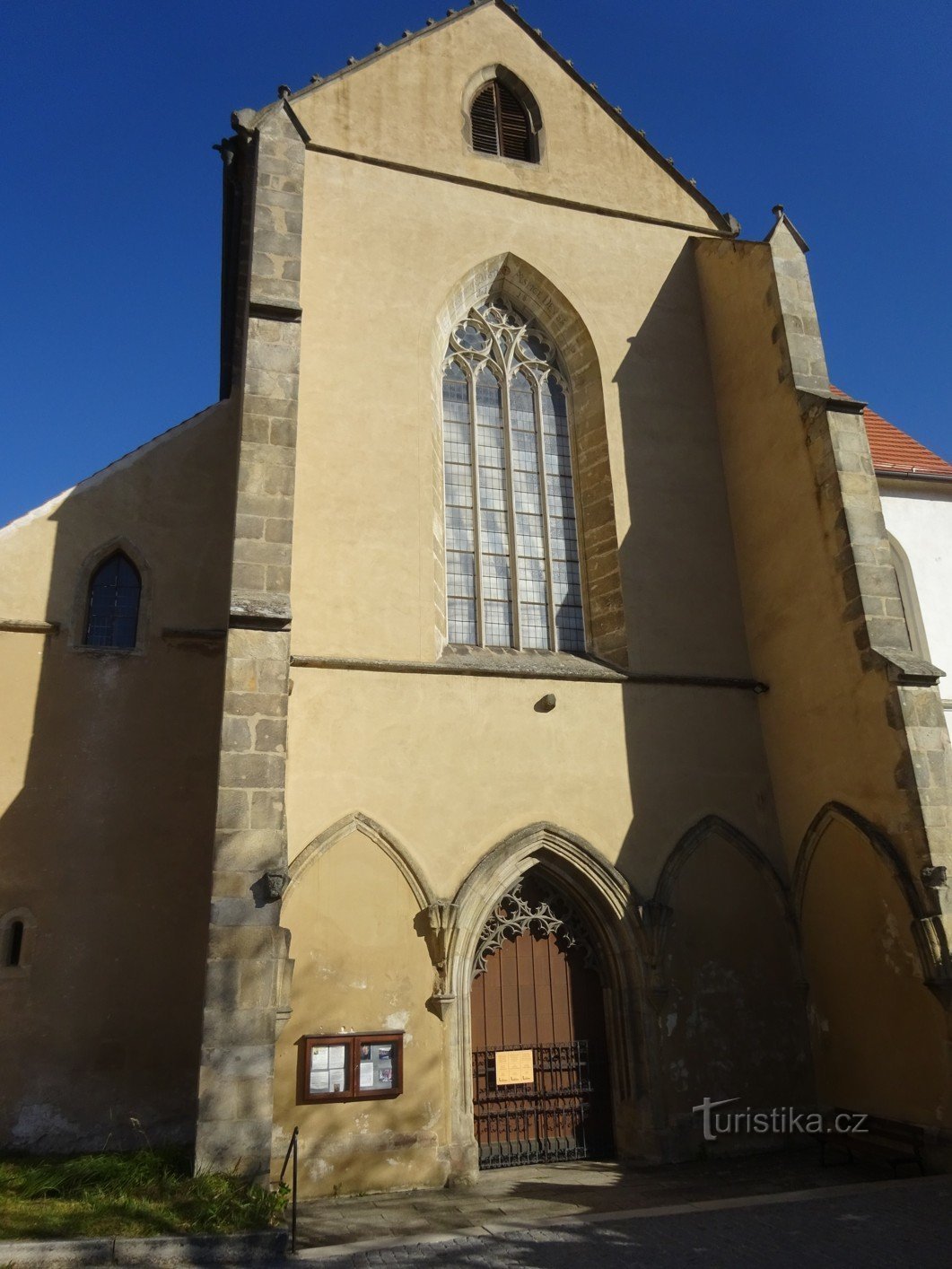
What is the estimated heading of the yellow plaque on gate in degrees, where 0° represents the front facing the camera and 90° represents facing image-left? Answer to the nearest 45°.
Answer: approximately 0°

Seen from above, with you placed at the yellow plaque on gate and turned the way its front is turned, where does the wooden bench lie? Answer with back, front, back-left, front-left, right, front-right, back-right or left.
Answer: left

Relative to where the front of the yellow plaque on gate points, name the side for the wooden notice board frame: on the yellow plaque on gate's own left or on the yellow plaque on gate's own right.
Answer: on the yellow plaque on gate's own right

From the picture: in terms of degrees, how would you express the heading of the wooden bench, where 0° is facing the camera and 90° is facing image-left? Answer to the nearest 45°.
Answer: approximately 45°
